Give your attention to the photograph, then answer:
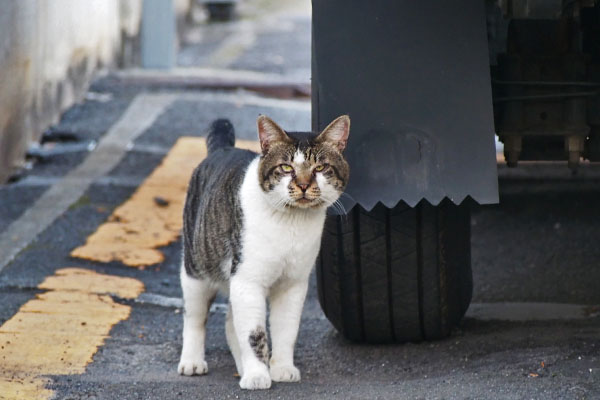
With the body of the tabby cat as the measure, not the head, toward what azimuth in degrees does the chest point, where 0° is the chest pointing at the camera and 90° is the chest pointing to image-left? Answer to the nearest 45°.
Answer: approximately 315°
